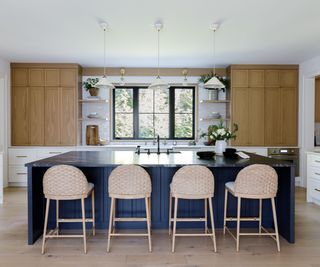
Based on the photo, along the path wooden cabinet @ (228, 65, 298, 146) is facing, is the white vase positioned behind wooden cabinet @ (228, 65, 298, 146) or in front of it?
in front

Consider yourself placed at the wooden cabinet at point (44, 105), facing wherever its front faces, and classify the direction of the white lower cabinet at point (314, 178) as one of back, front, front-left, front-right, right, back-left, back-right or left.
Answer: front-left

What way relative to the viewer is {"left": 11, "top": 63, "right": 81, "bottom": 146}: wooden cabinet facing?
toward the camera

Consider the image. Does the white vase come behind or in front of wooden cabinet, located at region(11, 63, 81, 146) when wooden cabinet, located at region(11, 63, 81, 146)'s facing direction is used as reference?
in front

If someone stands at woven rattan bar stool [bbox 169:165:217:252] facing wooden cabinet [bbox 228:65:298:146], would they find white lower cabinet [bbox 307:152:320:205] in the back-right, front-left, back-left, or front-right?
front-right

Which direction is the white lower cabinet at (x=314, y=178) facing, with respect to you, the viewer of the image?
facing the viewer and to the left of the viewer

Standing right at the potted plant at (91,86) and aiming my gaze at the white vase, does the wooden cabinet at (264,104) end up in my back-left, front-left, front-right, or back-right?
front-left

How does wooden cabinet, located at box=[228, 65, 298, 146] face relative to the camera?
toward the camera

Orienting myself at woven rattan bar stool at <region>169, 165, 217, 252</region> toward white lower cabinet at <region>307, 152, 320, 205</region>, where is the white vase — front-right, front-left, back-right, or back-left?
front-left

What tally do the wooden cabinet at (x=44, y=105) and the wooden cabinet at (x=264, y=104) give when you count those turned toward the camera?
2

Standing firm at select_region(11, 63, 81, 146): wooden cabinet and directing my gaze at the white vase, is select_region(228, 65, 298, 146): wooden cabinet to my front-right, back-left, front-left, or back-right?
front-left

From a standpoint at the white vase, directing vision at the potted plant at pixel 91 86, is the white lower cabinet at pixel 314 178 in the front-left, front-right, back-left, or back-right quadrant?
back-right

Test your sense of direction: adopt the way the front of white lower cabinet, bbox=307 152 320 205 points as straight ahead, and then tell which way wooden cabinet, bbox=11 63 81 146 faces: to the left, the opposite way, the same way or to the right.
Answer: to the left
